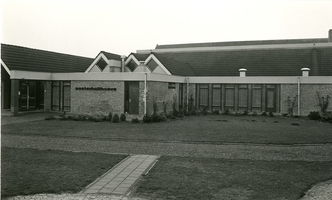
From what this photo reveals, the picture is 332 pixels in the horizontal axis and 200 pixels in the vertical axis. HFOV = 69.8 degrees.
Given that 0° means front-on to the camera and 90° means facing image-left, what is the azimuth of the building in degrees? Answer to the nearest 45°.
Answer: approximately 0°

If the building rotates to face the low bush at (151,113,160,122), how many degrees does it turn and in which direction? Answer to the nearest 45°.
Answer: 0° — it already faces it
